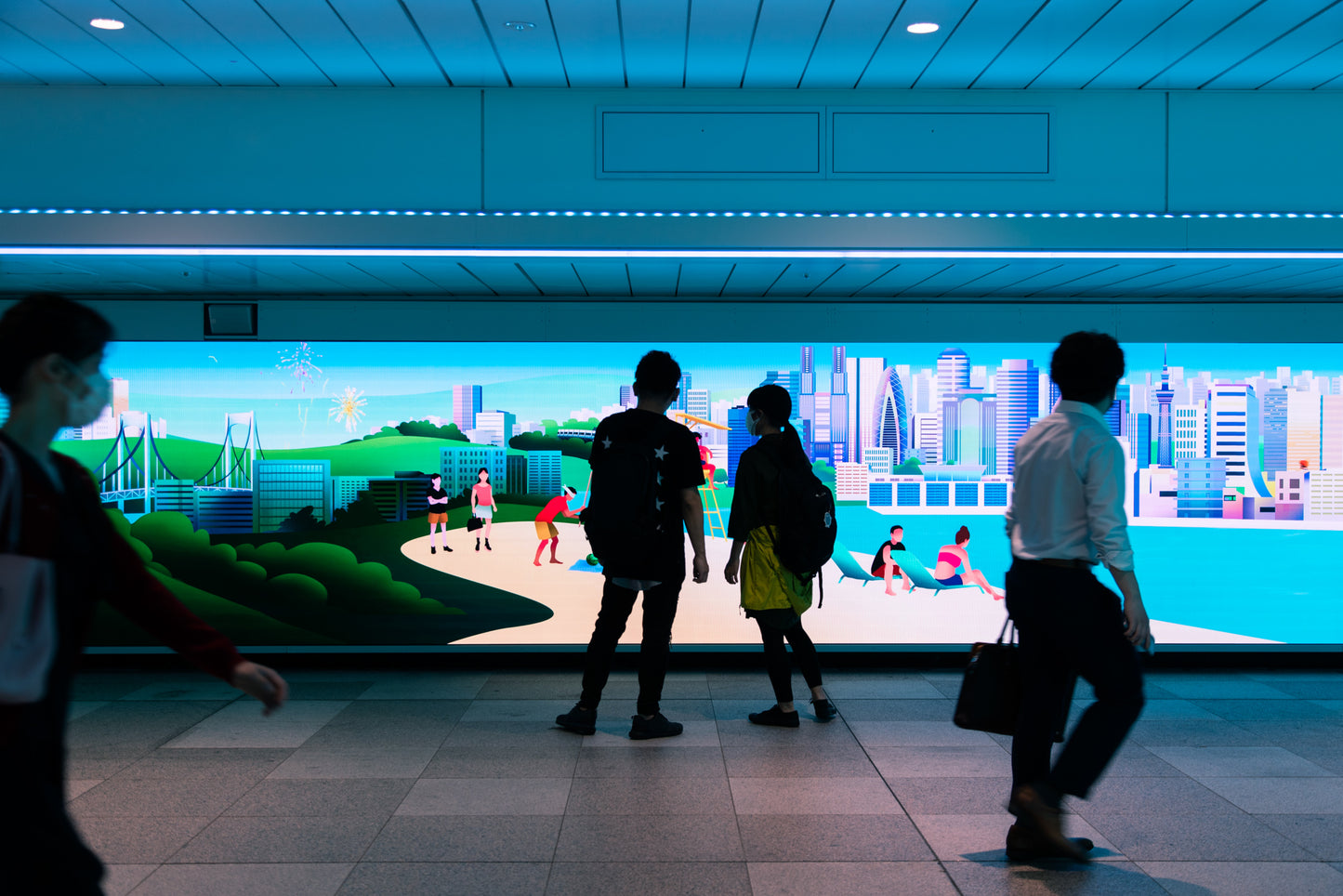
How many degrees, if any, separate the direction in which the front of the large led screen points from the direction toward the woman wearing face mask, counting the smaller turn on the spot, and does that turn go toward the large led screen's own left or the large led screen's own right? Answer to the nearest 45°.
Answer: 0° — it already faces them

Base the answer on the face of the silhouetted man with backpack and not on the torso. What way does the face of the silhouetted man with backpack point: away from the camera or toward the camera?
away from the camera

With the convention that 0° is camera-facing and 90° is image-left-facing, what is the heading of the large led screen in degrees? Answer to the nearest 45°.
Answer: approximately 0°

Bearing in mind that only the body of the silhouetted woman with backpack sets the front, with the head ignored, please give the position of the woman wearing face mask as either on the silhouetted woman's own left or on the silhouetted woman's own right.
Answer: on the silhouetted woman's own left

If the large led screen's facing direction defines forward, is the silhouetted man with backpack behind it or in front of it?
in front

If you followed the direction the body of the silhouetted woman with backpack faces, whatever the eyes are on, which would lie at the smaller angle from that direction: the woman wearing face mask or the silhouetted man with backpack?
the silhouetted man with backpack

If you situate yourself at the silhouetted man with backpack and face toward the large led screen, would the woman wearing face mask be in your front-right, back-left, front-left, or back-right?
back-left

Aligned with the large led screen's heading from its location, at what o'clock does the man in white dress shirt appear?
The man in white dress shirt is roughly at 11 o'clock from the large led screen.

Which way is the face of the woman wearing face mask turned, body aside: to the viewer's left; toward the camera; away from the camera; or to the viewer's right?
to the viewer's right
